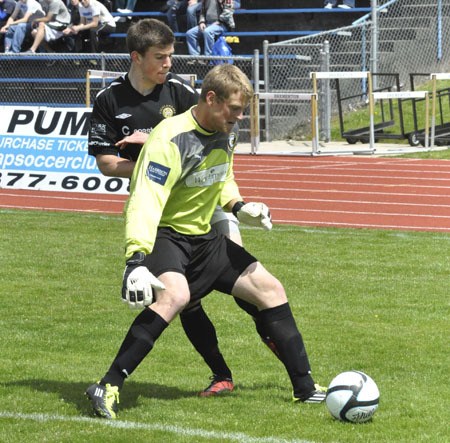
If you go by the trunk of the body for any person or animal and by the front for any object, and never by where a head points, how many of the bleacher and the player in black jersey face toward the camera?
2

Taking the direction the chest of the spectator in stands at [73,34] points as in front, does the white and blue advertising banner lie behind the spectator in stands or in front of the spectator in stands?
in front

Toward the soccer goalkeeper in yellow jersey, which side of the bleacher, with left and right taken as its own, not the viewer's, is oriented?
front

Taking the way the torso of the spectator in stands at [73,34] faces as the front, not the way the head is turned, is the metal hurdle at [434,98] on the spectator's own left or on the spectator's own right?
on the spectator's own left

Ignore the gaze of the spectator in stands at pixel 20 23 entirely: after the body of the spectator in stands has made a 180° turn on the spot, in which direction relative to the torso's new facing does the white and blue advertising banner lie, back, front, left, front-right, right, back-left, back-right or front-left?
back-right

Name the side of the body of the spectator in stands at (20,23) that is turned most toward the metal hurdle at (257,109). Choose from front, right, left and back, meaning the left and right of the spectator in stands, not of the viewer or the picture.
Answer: left

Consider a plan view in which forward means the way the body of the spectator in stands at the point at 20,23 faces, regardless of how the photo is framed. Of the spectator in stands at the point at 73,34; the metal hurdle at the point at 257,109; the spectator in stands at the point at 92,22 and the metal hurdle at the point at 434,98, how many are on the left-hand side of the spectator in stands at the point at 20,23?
4

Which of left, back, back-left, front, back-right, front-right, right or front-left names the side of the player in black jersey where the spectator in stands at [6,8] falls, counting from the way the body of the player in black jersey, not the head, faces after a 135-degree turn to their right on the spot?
front-right

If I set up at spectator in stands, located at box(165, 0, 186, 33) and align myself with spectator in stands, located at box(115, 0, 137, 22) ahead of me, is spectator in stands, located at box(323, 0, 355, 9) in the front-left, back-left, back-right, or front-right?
back-right

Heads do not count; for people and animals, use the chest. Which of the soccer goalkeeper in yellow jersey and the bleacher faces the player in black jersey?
the bleacher

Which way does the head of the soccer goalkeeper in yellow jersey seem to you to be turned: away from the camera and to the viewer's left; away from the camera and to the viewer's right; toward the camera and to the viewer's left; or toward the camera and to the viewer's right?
toward the camera and to the viewer's right

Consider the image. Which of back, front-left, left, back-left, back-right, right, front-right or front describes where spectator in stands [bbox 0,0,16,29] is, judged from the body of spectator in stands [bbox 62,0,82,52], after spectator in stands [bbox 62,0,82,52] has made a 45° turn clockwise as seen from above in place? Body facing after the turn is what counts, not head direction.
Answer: front-right

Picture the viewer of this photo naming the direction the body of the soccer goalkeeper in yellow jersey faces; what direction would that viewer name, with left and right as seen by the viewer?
facing the viewer and to the right of the viewer

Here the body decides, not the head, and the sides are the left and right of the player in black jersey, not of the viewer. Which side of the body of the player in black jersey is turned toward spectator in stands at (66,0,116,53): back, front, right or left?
back

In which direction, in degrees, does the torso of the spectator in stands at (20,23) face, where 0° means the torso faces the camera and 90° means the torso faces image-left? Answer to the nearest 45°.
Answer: approximately 45°
